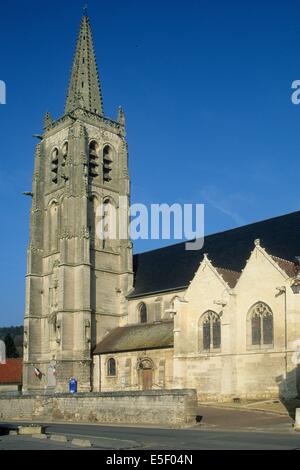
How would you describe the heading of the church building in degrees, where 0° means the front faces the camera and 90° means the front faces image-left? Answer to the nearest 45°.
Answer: approximately 45°
